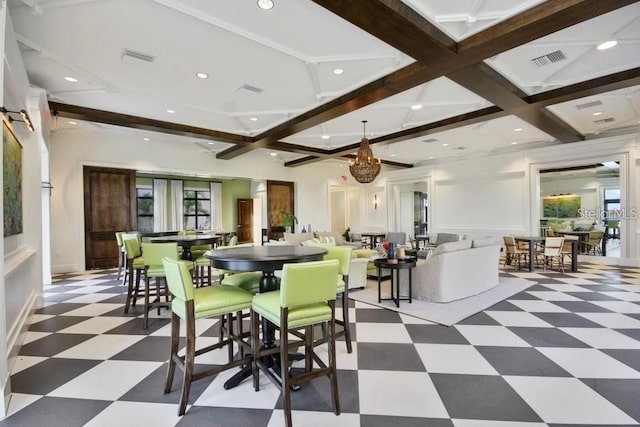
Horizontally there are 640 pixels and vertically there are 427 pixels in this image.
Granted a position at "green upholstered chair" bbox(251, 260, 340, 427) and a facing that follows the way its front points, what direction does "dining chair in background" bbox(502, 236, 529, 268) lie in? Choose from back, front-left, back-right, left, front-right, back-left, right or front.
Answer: right

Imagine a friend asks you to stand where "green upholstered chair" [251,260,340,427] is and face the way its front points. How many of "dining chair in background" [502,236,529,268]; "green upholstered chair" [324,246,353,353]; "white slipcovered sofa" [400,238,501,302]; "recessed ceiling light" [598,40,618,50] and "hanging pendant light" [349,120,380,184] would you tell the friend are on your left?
0

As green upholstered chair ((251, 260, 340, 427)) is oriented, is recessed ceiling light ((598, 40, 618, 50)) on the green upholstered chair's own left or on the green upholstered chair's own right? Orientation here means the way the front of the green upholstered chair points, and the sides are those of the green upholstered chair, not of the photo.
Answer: on the green upholstered chair's own right

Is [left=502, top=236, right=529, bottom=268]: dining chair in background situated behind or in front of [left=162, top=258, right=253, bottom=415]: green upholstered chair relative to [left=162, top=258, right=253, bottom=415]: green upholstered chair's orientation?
in front

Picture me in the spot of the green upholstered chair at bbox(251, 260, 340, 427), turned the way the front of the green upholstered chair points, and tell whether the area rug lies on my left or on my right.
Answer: on my right

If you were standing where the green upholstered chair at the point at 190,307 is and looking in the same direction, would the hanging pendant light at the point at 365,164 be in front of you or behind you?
in front

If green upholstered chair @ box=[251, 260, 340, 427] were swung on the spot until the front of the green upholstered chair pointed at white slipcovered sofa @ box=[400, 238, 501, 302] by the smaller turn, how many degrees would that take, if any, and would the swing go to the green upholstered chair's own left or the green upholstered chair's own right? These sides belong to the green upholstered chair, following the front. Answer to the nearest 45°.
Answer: approximately 90° to the green upholstered chair's own right

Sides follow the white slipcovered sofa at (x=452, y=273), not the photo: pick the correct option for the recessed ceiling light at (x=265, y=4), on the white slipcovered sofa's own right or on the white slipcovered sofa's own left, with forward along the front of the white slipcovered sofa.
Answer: on the white slipcovered sofa's own left

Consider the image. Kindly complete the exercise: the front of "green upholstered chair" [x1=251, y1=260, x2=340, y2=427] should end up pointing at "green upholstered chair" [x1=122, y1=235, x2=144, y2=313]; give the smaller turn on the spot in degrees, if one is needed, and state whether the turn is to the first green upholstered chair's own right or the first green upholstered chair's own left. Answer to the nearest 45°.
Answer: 0° — it already faces it

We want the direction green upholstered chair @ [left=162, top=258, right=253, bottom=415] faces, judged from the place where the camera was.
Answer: facing away from the viewer and to the right of the viewer

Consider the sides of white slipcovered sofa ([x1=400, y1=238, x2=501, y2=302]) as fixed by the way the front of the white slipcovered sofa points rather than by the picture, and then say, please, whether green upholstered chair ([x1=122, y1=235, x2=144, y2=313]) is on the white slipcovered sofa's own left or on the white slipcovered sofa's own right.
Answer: on the white slipcovered sofa's own left

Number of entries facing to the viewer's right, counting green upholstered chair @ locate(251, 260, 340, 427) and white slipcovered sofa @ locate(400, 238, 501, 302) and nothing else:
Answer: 0

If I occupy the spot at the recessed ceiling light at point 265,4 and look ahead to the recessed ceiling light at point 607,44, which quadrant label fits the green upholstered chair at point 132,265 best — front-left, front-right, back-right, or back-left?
back-left

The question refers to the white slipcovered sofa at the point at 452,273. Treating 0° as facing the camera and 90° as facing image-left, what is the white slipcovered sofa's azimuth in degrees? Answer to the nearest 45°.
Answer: approximately 135°
